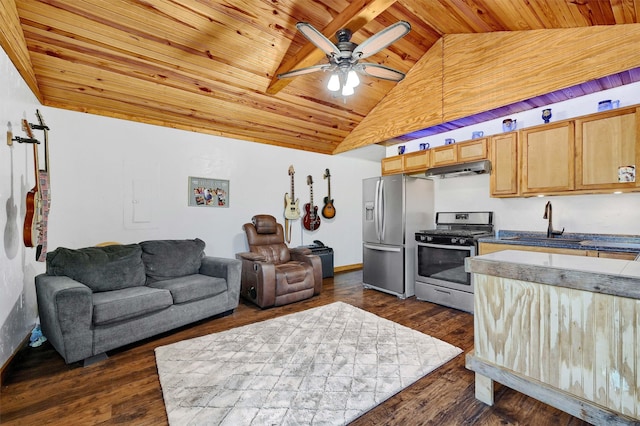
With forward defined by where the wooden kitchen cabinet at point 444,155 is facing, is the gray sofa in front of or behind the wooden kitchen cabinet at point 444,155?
in front

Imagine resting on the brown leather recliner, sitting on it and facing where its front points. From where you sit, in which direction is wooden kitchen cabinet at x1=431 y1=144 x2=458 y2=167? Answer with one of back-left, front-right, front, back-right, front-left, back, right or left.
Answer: front-left

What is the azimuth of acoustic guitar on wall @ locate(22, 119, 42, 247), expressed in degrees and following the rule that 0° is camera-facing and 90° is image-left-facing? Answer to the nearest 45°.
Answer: approximately 270°

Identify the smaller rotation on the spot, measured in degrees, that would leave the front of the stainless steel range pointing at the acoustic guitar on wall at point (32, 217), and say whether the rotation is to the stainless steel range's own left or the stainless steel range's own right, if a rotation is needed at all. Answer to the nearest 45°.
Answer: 0° — it already faces it

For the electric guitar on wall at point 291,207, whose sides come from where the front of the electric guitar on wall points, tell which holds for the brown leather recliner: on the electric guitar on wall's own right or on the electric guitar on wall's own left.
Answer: on the electric guitar on wall's own right

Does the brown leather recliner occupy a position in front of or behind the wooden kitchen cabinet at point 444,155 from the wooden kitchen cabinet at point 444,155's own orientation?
in front

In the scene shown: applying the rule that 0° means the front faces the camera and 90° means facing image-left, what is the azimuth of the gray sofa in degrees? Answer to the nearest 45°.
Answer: approximately 315°

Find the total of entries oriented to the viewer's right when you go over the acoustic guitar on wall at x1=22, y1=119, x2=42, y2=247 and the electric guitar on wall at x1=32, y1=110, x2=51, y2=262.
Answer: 2

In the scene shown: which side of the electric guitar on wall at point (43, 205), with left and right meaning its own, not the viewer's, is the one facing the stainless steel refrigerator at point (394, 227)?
front

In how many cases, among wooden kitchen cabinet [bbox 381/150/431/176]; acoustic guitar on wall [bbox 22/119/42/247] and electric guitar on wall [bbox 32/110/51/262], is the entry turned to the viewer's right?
2

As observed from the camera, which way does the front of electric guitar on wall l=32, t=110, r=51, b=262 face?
facing to the right of the viewer

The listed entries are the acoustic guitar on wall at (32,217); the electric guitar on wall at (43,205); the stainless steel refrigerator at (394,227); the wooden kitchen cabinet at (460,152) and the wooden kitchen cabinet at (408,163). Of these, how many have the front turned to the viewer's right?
2

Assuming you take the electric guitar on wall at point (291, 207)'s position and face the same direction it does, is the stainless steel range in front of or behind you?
in front

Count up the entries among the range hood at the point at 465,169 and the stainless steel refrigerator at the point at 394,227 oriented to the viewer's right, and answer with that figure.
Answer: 0

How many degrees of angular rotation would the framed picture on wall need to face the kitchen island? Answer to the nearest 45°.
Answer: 0° — it already faces it
